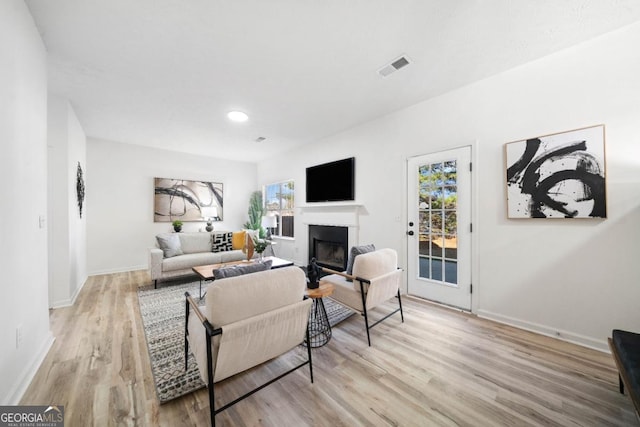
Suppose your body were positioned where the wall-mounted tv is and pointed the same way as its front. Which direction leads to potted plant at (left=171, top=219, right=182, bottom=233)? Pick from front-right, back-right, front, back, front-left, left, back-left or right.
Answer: front-right

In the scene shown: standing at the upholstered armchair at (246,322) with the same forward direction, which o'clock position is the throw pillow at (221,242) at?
The throw pillow is roughly at 1 o'clock from the upholstered armchair.

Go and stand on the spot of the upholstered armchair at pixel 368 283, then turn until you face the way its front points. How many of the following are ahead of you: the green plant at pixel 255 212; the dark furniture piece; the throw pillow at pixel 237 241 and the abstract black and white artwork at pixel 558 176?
2

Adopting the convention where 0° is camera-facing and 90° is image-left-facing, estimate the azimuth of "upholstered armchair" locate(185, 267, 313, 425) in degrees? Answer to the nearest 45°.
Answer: approximately 135°

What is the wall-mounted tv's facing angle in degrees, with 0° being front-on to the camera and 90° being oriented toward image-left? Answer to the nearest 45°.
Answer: approximately 45°

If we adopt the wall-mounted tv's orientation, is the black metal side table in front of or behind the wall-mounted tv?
in front

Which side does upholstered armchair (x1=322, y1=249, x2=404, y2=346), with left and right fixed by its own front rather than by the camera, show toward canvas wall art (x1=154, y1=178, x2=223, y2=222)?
front

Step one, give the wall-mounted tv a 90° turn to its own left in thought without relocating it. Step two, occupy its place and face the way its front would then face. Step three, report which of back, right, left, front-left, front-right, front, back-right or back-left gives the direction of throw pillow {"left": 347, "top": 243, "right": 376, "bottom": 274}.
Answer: front-right

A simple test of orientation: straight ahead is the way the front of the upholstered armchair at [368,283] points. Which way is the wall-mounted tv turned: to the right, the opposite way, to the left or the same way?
to the left

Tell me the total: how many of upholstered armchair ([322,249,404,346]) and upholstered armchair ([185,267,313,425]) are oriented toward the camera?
0

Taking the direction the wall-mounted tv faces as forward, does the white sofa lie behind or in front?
in front

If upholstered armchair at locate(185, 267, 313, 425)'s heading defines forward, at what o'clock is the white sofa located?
The white sofa is roughly at 1 o'clock from the upholstered armchair.
